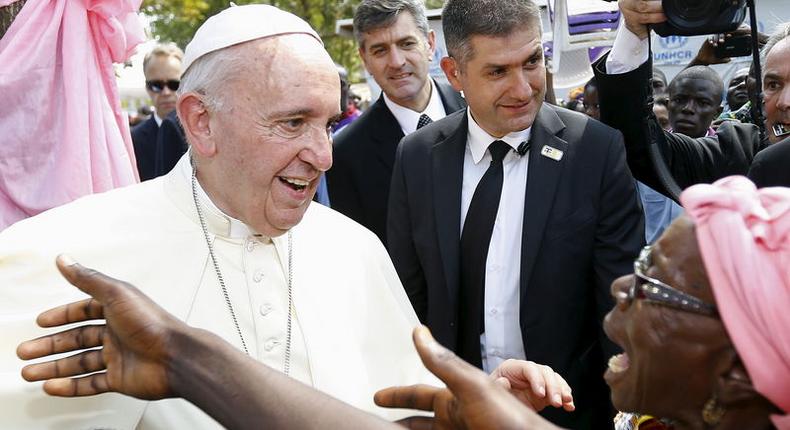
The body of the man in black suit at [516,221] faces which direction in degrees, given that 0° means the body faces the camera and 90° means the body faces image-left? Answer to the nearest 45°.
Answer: approximately 0°

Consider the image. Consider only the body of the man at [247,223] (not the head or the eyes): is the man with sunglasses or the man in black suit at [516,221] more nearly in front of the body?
the man in black suit

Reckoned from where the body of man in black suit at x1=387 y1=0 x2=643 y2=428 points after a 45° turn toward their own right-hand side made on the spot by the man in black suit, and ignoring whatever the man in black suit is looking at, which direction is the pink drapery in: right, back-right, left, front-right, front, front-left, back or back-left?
front-right

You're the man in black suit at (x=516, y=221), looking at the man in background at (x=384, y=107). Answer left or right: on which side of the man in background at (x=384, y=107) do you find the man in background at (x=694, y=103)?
right

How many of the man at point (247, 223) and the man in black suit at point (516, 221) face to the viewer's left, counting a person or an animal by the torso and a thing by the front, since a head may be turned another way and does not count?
0

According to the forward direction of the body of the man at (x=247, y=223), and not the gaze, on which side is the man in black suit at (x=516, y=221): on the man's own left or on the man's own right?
on the man's own left

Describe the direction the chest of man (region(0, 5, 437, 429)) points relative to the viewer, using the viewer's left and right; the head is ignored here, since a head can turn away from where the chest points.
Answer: facing the viewer and to the right of the viewer

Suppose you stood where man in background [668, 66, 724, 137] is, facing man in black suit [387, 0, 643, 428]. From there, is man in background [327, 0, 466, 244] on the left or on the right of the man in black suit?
right

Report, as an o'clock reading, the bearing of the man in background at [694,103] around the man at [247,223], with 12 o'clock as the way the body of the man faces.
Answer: The man in background is roughly at 9 o'clock from the man.

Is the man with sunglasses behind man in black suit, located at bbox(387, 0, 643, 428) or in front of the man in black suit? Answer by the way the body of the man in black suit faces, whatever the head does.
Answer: behind
